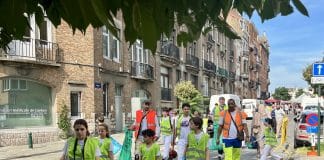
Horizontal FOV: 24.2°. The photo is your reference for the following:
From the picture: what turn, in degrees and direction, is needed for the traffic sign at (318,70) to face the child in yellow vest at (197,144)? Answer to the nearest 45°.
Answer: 0° — it already faces them

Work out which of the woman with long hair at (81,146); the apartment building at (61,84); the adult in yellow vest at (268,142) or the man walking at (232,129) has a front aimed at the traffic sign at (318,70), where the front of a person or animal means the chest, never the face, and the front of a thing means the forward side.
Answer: the apartment building

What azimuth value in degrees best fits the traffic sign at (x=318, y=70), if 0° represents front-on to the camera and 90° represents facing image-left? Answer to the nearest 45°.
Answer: approximately 0°

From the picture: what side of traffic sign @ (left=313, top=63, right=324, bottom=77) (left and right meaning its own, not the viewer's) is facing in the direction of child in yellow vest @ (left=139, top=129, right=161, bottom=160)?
front

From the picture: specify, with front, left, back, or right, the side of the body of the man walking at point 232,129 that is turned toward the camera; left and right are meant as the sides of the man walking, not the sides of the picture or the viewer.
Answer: front

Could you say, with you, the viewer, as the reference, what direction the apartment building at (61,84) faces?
facing the viewer and to the right of the viewer

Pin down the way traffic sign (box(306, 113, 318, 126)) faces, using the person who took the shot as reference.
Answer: facing the viewer

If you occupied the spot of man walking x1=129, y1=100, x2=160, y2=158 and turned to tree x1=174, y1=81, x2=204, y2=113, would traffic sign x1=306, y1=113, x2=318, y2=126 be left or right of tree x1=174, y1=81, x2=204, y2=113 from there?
right
